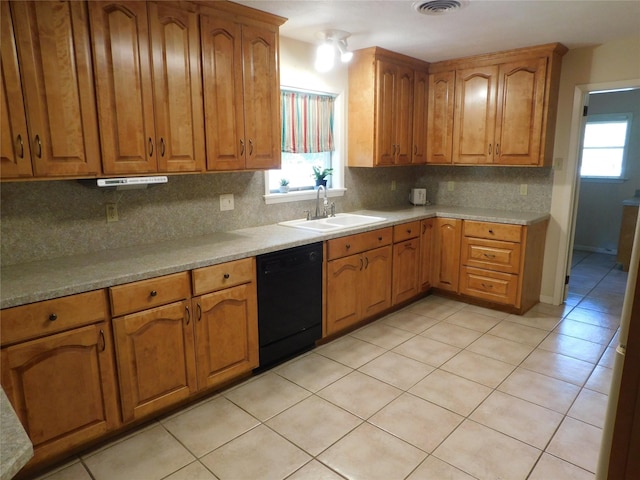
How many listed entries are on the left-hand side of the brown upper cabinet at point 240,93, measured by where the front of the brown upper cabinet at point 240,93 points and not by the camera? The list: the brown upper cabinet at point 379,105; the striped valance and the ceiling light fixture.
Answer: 3

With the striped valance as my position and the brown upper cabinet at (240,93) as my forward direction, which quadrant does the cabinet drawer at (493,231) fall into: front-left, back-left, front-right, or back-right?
back-left

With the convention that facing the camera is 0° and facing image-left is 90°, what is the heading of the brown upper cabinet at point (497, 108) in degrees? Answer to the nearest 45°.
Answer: approximately 45°

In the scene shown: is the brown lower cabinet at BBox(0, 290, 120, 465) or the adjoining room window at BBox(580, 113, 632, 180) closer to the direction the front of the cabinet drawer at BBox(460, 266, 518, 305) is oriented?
the brown lower cabinet

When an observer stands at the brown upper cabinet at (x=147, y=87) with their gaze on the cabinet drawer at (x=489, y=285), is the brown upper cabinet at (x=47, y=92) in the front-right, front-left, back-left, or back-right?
back-right
